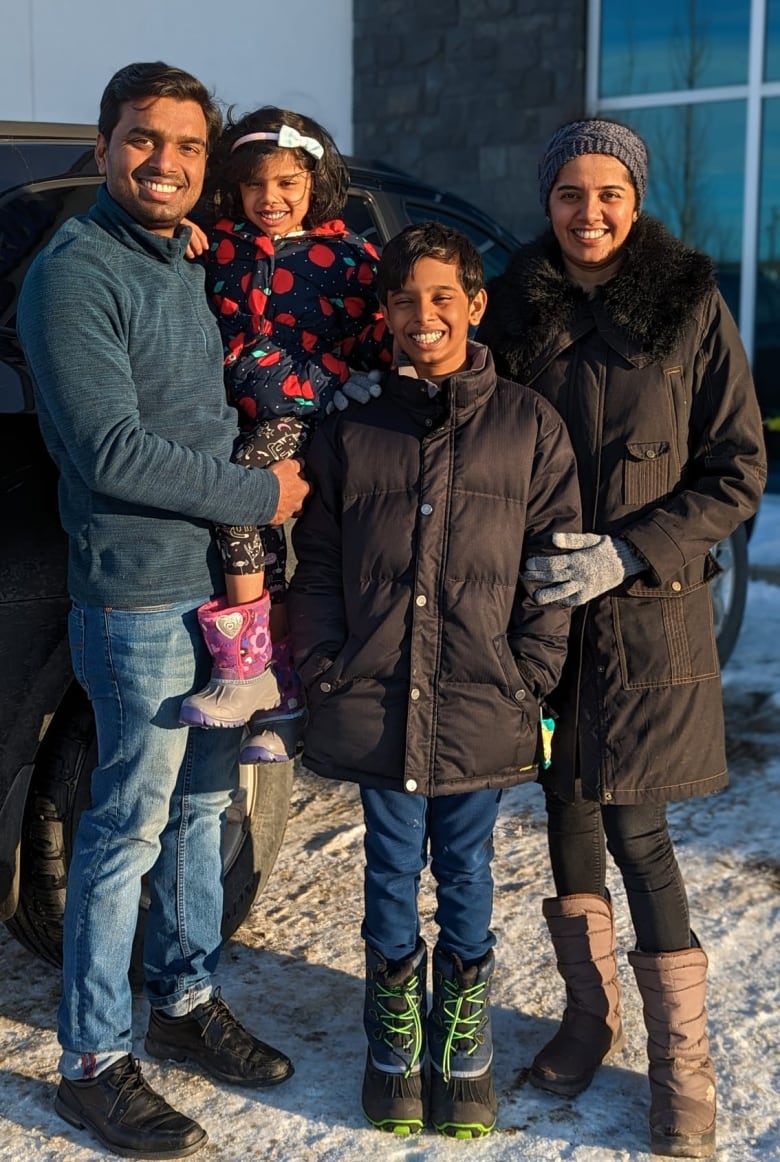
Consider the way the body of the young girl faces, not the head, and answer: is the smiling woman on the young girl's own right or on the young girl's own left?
on the young girl's own left

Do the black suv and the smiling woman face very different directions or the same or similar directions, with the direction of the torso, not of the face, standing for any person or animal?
very different directions

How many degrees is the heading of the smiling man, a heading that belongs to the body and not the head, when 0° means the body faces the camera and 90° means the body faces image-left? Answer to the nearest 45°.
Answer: approximately 315°

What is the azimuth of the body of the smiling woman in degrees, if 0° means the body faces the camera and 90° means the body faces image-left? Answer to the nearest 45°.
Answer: approximately 45°
